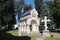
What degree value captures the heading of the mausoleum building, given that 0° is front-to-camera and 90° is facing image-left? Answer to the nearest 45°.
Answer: approximately 315°
